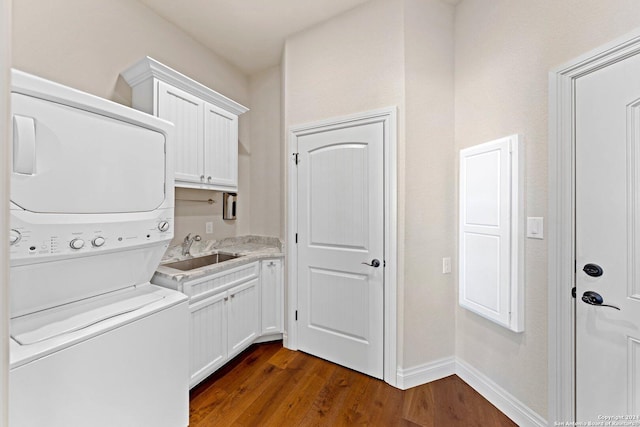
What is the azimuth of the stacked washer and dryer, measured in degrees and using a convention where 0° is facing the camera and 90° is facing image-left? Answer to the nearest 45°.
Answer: approximately 315°

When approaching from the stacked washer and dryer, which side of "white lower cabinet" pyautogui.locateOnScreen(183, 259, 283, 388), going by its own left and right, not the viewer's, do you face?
right

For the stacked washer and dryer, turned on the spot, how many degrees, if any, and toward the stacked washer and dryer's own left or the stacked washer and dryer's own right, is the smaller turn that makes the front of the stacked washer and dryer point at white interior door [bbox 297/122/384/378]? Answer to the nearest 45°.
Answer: approximately 45° to the stacked washer and dryer's own left
